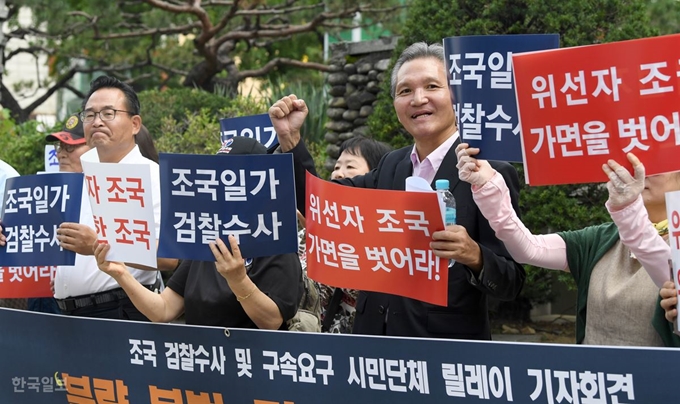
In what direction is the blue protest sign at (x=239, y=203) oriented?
toward the camera

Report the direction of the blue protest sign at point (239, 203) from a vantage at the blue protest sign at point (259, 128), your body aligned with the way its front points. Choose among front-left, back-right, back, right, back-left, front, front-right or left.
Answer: front

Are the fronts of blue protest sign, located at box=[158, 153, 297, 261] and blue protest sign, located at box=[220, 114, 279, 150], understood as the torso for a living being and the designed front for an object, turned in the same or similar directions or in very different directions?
same or similar directions

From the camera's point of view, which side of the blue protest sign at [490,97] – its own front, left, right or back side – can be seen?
front

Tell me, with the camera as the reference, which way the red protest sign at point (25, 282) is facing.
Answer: facing the viewer

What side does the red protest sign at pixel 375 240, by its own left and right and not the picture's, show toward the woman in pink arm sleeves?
left

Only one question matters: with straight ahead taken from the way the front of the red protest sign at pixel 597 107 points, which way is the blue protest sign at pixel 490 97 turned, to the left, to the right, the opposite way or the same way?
the same way

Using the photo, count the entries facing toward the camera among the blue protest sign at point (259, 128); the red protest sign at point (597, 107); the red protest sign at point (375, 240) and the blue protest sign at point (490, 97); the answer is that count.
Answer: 4

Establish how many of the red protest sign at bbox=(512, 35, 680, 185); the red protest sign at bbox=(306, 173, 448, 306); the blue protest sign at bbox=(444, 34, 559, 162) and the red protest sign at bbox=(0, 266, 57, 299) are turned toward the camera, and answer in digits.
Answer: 4

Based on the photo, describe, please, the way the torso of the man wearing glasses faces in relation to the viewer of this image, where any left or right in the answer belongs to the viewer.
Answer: facing the viewer and to the left of the viewer

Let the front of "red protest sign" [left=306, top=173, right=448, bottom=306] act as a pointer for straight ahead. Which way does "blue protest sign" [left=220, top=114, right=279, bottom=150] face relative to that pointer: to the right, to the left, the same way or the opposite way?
the same way
